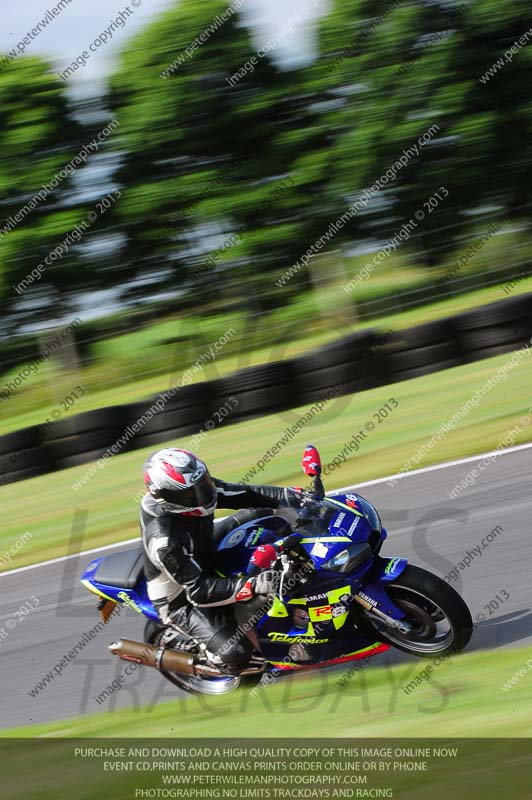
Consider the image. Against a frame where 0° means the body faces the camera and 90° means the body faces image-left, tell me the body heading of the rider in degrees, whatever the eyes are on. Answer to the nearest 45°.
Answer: approximately 315°

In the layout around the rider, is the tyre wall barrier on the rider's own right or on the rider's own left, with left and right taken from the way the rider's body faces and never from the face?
on the rider's own left

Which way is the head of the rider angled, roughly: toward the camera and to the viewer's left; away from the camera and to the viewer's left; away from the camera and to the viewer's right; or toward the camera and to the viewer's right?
toward the camera and to the viewer's right

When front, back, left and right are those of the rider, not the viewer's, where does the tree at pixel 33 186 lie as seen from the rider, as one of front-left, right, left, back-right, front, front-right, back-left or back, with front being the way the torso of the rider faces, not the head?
back-left
